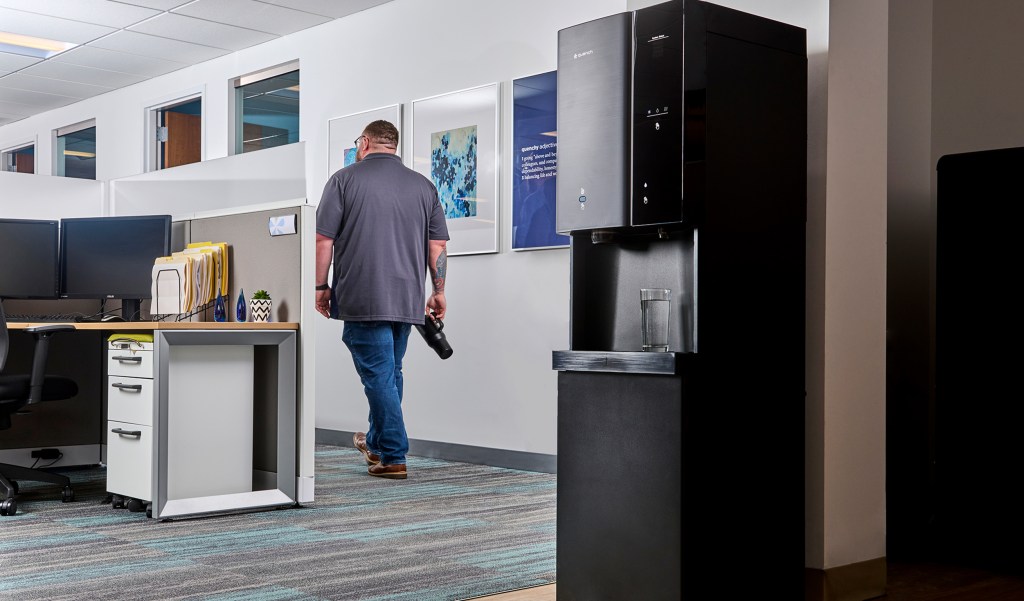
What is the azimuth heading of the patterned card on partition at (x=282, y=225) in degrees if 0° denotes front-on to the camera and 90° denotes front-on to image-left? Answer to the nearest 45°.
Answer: approximately 45°

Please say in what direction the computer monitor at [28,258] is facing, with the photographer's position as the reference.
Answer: facing the viewer

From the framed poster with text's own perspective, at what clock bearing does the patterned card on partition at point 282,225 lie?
The patterned card on partition is roughly at 12 o'clock from the framed poster with text.

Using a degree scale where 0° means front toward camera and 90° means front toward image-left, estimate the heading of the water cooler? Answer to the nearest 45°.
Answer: approximately 45°

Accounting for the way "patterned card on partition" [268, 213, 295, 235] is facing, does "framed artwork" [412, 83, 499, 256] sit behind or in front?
behind

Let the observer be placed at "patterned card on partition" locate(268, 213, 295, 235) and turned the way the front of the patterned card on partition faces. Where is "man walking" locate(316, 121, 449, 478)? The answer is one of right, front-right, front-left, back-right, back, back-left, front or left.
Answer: back

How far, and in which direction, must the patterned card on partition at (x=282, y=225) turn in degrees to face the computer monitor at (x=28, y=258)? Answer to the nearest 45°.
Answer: approximately 90° to its right

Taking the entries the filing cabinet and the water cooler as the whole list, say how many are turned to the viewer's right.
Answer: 0

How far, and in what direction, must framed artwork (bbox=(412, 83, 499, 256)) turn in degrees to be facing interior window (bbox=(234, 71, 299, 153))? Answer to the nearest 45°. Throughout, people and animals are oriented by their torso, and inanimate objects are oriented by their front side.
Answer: approximately 90° to its right

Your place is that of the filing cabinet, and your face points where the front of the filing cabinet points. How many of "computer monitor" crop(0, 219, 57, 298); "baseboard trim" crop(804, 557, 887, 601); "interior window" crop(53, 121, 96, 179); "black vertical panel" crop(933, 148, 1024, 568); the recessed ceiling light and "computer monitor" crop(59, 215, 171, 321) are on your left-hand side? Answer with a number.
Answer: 2
